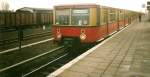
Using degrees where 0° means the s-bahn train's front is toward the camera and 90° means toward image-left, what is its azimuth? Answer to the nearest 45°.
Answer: approximately 45°
